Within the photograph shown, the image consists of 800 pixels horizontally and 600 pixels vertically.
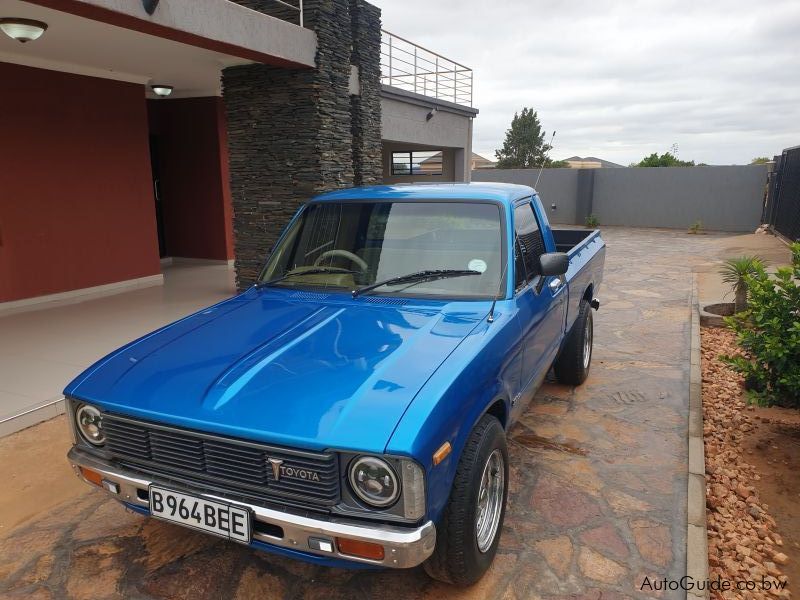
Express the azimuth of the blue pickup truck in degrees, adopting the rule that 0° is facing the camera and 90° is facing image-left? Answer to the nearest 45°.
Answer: approximately 45°

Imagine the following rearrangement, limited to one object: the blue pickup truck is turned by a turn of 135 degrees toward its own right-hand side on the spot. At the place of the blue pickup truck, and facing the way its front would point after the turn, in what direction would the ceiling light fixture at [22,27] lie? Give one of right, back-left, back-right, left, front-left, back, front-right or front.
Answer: front-left

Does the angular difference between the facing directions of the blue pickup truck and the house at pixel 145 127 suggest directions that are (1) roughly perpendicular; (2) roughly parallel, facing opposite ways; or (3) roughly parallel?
roughly perpendicular

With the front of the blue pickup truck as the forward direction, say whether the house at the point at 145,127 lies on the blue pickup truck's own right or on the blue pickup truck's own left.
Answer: on the blue pickup truck's own right

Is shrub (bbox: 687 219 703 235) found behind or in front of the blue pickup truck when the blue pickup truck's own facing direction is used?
behind

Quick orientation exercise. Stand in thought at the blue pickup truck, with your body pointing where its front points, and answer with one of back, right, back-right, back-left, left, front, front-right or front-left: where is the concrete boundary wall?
back

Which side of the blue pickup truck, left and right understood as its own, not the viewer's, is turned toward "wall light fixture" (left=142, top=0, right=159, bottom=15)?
right

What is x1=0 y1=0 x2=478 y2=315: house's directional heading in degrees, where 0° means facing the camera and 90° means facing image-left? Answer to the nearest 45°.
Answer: approximately 315°

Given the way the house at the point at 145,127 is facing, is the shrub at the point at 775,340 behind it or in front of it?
in front

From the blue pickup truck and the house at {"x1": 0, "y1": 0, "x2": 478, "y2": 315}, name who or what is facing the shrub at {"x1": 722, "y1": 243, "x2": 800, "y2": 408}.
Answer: the house

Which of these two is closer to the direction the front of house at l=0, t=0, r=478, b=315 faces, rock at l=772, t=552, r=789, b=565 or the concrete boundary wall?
the rock
